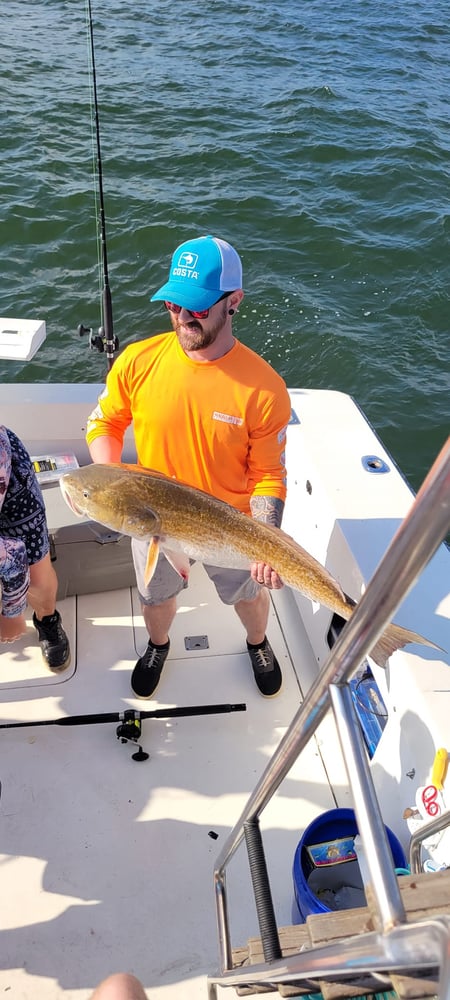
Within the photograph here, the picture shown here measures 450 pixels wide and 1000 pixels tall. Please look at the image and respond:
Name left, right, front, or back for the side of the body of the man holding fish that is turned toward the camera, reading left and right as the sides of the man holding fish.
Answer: front

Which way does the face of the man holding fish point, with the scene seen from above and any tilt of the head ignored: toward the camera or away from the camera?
toward the camera
